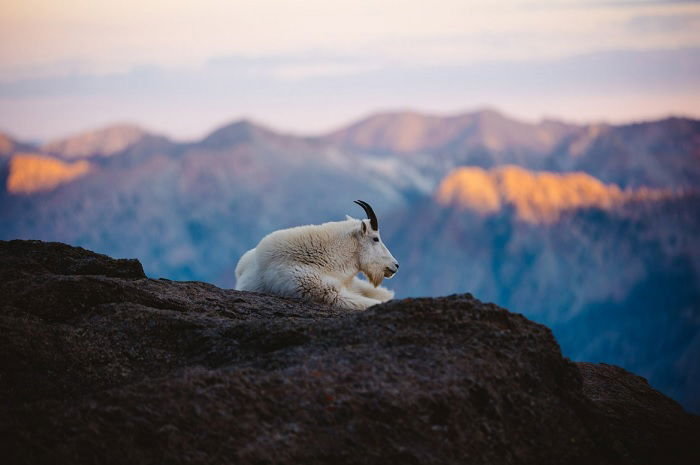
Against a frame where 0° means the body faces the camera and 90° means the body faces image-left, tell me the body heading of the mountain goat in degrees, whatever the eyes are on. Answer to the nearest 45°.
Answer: approximately 270°
